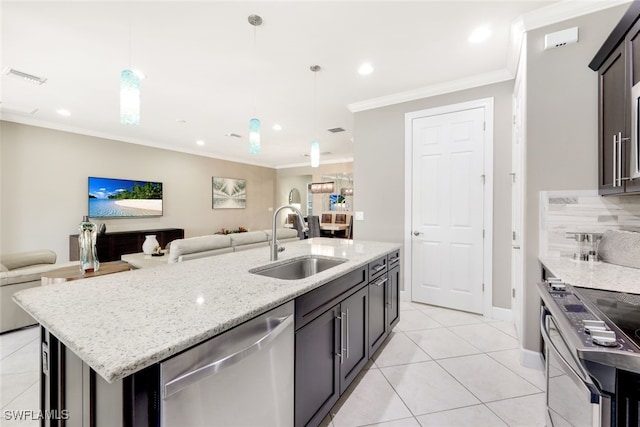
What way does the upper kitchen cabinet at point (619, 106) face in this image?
to the viewer's left

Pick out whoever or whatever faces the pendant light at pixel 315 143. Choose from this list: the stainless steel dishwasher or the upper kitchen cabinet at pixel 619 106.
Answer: the upper kitchen cabinet

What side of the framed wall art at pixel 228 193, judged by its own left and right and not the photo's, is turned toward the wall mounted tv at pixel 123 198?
right

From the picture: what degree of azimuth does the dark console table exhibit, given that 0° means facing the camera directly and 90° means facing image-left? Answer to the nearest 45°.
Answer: approximately 315°

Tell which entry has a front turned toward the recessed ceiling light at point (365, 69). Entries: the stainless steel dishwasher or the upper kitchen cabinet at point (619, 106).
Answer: the upper kitchen cabinet

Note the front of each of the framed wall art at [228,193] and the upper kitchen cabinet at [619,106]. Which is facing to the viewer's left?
the upper kitchen cabinet
